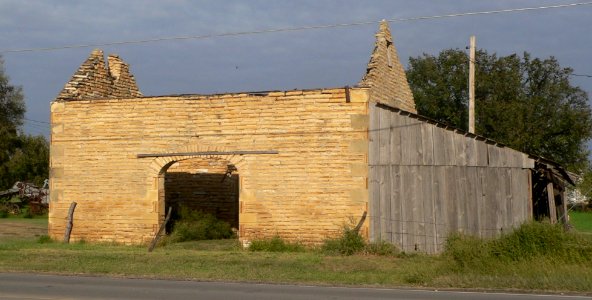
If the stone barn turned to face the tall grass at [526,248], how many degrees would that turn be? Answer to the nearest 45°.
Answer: approximately 45° to its left

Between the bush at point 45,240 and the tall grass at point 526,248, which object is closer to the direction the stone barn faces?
the tall grass

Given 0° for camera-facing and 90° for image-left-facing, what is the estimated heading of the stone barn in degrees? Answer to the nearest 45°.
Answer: approximately 0°

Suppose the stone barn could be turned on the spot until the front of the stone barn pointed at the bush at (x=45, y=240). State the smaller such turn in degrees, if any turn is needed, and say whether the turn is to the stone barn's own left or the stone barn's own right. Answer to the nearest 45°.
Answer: approximately 90° to the stone barn's own right
